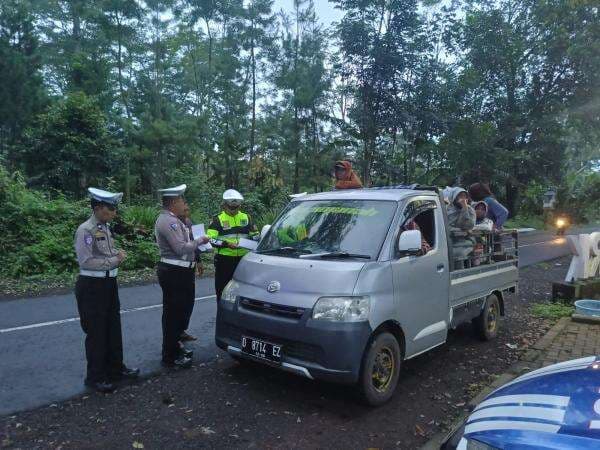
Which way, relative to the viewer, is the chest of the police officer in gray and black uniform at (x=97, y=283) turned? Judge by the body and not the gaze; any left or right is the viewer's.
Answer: facing the viewer and to the right of the viewer

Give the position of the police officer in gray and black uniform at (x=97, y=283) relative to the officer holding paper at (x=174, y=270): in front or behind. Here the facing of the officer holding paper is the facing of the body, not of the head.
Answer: behind

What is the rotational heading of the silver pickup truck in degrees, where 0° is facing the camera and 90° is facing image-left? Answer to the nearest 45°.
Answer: approximately 45°

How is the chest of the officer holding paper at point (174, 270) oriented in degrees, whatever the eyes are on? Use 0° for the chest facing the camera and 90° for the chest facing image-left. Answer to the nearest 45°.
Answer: approximately 270°

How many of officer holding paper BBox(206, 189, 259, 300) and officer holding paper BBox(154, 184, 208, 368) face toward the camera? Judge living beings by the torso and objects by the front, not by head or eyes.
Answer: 1

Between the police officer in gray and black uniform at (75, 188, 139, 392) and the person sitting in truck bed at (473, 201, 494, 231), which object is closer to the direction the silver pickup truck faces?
the police officer in gray and black uniform

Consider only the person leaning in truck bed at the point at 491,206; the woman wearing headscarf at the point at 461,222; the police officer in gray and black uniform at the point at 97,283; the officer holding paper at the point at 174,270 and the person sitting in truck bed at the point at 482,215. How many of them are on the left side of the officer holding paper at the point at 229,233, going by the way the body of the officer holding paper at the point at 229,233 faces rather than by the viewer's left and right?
3

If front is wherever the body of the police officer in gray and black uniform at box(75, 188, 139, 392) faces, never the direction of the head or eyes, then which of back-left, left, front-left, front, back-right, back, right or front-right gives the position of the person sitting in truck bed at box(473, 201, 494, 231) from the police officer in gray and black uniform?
front-left

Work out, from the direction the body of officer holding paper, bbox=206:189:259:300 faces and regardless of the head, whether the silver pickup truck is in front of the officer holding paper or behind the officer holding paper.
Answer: in front

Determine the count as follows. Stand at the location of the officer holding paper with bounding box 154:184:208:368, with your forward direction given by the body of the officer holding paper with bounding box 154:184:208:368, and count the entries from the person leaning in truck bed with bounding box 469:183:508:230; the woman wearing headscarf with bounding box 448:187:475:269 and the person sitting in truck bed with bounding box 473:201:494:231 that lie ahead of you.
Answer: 3

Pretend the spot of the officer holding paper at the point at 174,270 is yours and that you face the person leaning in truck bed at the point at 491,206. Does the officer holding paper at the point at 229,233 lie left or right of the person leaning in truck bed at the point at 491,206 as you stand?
left

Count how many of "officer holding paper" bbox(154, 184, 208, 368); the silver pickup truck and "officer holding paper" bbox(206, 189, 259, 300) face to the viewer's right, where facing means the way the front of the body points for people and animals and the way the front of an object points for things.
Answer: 1

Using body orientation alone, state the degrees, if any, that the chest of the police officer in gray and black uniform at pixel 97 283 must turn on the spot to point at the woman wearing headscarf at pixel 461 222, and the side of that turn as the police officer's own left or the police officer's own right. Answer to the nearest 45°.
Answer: approximately 45° to the police officer's own left
